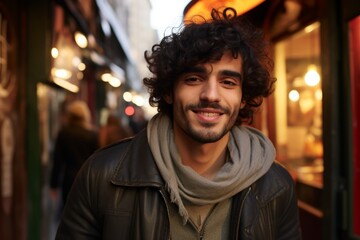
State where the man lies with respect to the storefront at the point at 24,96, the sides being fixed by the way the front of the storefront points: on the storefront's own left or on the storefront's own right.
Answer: on the storefront's own right

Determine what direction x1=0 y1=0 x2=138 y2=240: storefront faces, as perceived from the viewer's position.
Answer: facing to the right of the viewer

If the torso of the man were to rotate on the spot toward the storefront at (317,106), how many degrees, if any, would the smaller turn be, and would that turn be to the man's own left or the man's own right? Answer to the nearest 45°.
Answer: approximately 135° to the man's own left

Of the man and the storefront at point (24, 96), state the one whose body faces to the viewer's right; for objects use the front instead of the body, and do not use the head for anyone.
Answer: the storefront

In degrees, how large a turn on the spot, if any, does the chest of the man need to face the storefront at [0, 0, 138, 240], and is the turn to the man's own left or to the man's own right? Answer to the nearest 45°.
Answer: approximately 135° to the man's own right

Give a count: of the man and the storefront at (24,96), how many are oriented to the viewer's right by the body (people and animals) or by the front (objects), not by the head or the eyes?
1
